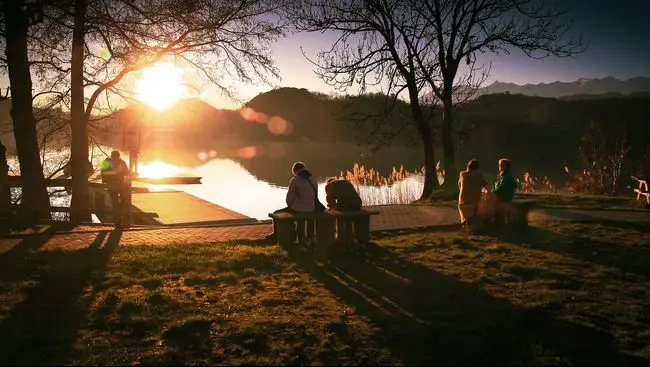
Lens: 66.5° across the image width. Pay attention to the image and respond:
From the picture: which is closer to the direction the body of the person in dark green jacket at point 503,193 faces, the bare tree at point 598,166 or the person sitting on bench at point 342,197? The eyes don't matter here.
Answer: the person sitting on bench

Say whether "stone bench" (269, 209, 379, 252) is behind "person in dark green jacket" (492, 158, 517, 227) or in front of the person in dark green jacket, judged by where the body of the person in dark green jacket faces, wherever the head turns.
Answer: in front

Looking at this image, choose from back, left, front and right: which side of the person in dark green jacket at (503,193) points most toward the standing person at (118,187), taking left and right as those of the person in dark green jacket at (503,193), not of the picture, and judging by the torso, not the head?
front

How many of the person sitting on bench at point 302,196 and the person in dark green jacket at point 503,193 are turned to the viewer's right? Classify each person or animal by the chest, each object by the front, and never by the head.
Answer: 0

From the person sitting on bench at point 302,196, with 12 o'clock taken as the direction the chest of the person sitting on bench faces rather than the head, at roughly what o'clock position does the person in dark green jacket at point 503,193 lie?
The person in dark green jacket is roughly at 4 o'clock from the person sitting on bench.

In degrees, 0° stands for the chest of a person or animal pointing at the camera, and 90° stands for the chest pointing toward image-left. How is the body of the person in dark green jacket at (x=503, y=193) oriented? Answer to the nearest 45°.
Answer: approximately 90°

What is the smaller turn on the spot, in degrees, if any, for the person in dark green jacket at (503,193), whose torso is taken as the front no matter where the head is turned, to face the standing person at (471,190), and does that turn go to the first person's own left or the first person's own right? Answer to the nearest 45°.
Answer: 0° — they already face them

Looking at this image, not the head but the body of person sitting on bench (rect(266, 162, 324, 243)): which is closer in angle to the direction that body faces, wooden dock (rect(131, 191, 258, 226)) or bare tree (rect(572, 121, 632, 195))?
the wooden dock

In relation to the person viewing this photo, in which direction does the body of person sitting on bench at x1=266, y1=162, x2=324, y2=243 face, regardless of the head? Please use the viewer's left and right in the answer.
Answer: facing away from the viewer and to the left of the viewer
